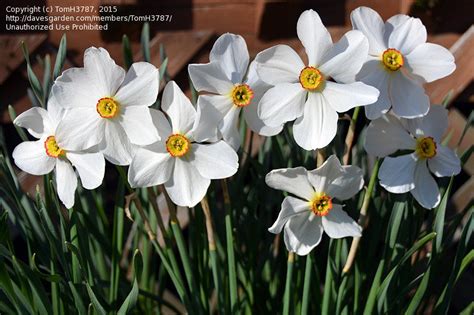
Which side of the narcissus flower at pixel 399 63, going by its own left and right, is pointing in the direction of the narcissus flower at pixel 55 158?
right

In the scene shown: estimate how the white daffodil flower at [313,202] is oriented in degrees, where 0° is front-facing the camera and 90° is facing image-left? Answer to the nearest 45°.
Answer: approximately 315°

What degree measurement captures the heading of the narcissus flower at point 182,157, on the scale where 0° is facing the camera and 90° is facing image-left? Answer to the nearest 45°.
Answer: approximately 0°

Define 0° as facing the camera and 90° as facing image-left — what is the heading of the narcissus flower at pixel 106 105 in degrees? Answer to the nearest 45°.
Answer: approximately 0°
